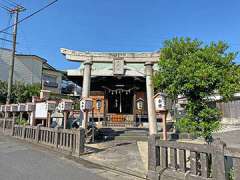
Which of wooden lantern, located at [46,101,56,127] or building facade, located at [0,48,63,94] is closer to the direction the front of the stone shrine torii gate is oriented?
the wooden lantern

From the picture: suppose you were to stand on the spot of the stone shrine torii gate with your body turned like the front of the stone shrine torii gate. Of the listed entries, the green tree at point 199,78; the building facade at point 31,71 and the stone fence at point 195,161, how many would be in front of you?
2

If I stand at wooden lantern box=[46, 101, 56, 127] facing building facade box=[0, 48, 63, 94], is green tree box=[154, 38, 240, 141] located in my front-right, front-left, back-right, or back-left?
back-right

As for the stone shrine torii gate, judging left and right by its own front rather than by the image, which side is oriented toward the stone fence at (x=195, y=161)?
front

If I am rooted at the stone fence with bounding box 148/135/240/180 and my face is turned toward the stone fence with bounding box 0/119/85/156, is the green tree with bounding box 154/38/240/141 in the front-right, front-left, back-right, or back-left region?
front-right

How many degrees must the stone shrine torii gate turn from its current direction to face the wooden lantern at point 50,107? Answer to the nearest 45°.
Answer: approximately 45° to its right

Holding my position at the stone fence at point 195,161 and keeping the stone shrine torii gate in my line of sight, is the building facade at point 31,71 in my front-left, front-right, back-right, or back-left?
front-left

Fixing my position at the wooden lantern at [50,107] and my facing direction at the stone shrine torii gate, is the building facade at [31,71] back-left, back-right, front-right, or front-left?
front-left

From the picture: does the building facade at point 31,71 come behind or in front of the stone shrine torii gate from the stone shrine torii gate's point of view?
behind

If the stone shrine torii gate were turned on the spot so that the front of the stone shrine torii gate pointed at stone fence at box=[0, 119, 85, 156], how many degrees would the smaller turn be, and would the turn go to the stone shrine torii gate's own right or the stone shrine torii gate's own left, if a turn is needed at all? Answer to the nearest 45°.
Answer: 0° — it already faces it

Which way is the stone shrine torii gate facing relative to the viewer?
toward the camera

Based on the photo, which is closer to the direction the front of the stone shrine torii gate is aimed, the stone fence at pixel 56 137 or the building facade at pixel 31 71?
the stone fence
